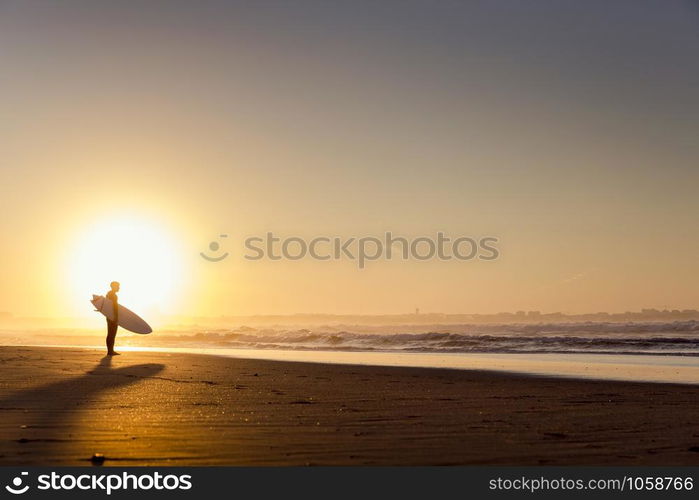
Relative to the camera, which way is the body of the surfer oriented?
to the viewer's right
